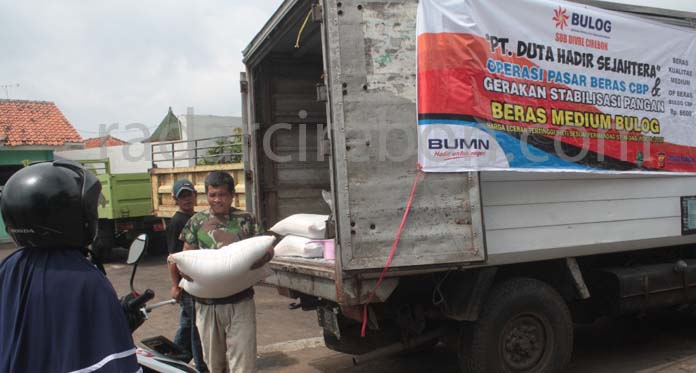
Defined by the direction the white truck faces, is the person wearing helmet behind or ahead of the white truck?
behind

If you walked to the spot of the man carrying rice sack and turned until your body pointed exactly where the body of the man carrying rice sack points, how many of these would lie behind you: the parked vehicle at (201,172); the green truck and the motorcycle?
2

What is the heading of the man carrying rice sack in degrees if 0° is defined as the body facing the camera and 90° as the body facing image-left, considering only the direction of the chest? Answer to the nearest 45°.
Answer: approximately 0°

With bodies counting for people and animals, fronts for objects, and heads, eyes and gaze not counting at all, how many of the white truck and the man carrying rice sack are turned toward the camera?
1

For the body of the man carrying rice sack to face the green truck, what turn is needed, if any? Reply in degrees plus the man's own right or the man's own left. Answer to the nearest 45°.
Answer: approximately 180°

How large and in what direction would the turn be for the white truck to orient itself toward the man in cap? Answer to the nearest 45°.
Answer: approximately 135° to its left

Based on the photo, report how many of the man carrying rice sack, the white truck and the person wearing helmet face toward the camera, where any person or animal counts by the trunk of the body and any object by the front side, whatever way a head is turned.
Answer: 1

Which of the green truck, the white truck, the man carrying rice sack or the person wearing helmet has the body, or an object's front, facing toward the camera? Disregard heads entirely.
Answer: the man carrying rice sack

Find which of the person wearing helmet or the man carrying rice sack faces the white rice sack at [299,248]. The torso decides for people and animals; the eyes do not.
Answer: the person wearing helmet

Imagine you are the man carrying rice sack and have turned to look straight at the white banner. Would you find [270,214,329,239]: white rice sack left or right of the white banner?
left

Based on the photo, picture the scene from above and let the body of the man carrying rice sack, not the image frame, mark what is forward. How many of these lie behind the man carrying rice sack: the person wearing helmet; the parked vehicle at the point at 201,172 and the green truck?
2

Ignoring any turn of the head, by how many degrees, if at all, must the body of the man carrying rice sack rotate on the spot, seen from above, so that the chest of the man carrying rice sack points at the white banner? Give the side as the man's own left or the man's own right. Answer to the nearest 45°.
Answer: approximately 90° to the man's own left

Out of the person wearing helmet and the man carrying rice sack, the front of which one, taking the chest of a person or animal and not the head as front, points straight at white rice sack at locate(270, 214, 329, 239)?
the person wearing helmet

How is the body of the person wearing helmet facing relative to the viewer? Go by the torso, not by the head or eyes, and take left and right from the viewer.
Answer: facing away from the viewer and to the right of the viewer

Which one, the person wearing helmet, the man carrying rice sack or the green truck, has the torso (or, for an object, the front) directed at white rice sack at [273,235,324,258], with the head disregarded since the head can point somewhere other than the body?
the person wearing helmet
